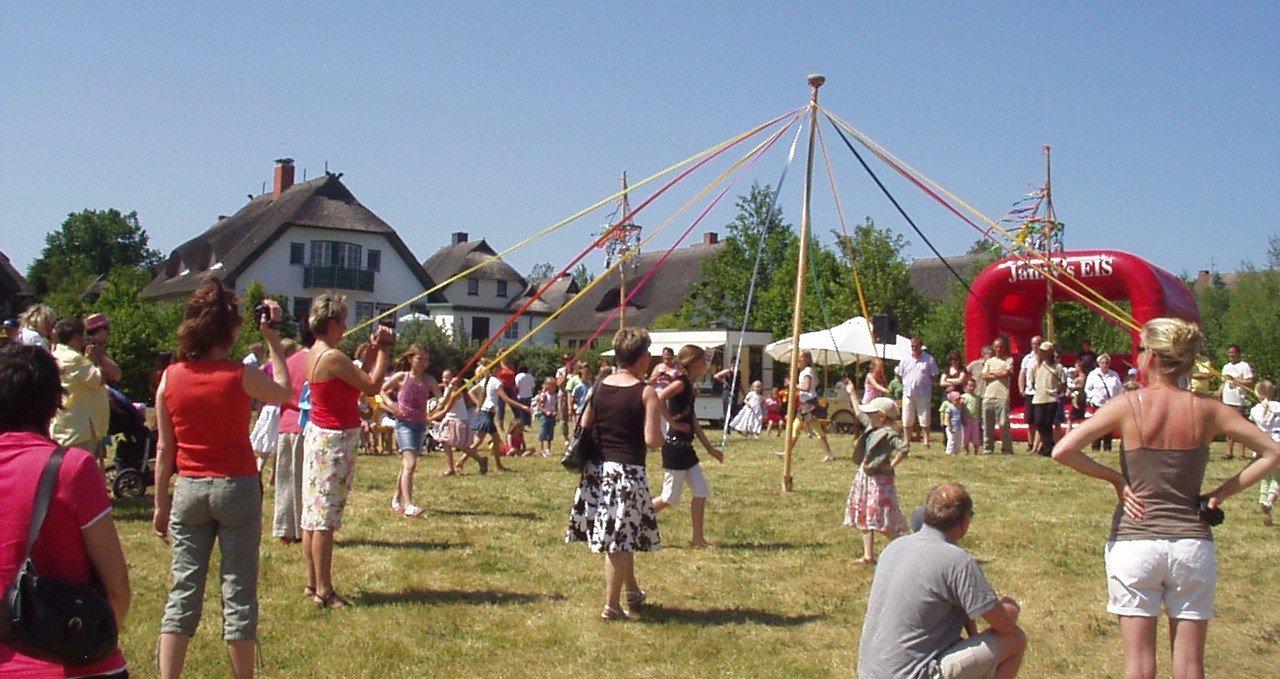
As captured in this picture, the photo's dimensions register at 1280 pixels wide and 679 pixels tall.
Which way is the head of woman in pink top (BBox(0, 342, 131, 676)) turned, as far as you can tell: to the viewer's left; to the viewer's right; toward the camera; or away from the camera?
away from the camera

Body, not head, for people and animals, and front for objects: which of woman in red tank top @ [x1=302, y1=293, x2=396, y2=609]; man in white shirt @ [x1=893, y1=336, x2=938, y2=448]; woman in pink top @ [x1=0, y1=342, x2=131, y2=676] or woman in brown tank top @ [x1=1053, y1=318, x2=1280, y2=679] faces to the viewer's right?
the woman in red tank top

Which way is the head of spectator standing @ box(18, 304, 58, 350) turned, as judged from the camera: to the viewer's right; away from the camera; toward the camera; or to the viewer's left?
to the viewer's right

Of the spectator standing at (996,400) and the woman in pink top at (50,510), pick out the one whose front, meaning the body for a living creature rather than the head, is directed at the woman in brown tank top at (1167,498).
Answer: the spectator standing

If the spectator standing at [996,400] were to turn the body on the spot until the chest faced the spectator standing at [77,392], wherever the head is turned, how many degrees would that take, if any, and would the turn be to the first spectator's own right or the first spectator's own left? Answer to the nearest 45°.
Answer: approximately 45° to the first spectator's own right

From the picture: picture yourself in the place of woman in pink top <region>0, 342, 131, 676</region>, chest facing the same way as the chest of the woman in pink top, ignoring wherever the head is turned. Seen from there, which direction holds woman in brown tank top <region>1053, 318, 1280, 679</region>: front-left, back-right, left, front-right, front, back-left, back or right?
right

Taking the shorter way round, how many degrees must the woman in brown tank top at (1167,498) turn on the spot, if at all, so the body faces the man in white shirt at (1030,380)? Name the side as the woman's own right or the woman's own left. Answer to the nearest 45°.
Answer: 0° — they already face them

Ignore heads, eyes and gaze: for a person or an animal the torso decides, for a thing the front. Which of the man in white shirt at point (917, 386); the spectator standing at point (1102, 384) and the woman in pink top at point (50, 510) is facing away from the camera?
the woman in pink top

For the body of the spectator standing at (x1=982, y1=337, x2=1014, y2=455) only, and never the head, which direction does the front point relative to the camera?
toward the camera

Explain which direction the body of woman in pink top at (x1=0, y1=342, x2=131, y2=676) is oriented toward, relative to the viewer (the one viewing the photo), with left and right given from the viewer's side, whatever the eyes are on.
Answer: facing away from the viewer

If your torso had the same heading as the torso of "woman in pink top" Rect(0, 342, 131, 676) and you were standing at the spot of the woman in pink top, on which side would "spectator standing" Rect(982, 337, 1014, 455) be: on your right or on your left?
on your right

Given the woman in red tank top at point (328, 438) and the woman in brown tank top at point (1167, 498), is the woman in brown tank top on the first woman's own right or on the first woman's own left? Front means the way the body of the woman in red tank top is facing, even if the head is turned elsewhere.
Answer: on the first woman's own right

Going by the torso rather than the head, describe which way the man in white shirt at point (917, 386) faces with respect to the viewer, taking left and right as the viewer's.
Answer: facing the viewer

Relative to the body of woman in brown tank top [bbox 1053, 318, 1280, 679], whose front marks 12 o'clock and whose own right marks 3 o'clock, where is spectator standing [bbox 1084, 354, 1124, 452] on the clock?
The spectator standing is roughly at 12 o'clock from the woman in brown tank top.

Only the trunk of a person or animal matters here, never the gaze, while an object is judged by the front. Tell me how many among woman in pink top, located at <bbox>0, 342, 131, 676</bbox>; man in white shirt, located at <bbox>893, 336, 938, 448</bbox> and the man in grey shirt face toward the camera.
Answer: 1
